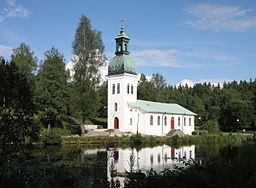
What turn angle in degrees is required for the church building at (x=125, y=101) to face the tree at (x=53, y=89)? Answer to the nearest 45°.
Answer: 0° — it already faces it

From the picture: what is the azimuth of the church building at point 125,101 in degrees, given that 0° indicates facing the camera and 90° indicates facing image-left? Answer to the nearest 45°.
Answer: approximately 45°

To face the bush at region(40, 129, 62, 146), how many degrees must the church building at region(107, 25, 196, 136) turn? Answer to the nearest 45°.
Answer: approximately 45° to its left

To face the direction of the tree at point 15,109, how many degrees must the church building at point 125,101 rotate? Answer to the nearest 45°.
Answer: approximately 45° to its left

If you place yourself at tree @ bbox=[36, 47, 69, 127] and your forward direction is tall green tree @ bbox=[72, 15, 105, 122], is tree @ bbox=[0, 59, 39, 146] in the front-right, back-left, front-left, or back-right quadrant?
back-right
